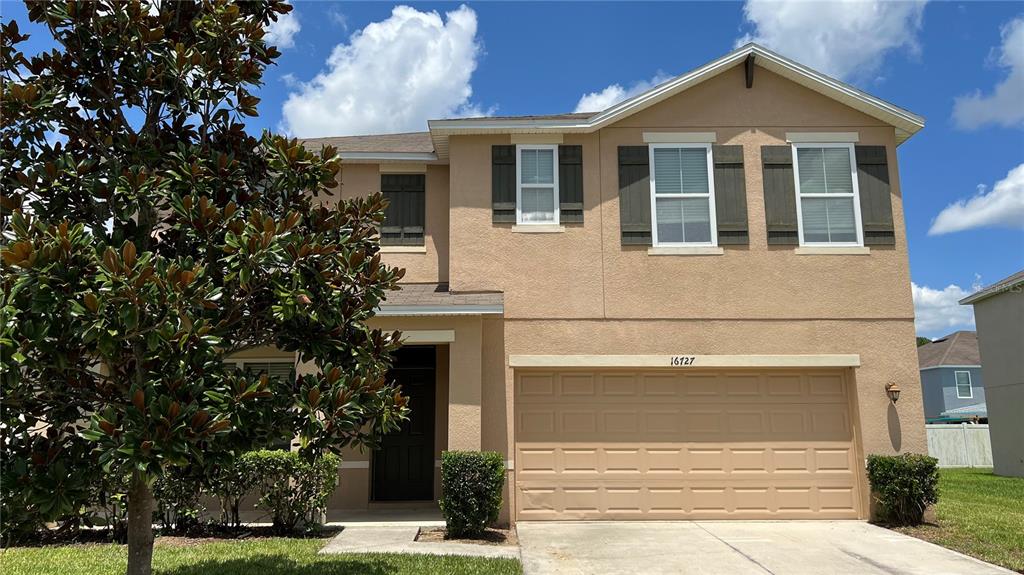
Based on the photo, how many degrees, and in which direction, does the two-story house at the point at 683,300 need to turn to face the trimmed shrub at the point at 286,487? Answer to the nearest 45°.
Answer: approximately 90° to its right

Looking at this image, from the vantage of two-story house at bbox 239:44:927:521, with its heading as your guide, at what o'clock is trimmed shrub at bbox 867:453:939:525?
The trimmed shrub is roughly at 9 o'clock from the two-story house.

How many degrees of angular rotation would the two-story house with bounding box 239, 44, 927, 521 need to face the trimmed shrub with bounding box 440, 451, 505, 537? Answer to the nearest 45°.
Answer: approximately 45° to its right

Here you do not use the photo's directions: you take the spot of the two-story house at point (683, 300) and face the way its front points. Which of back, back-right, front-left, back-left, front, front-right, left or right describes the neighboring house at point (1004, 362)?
back-left

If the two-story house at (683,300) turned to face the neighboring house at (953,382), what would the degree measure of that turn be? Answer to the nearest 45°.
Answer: approximately 135° to its left

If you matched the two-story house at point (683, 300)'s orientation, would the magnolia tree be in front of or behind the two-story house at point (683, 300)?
in front

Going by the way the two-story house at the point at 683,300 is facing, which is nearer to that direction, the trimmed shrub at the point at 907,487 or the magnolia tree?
the magnolia tree

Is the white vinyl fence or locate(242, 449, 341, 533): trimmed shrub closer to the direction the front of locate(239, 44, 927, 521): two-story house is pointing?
the trimmed shrub

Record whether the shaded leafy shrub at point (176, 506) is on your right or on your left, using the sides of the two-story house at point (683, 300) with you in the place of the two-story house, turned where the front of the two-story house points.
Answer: on your right

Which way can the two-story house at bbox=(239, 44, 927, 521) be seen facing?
toward the camera

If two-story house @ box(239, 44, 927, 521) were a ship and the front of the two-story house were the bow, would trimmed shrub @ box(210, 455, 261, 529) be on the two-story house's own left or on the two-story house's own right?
on the two-story house's own right

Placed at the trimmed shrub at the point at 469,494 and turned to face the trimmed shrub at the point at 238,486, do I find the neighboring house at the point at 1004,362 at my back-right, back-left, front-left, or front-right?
back-right
